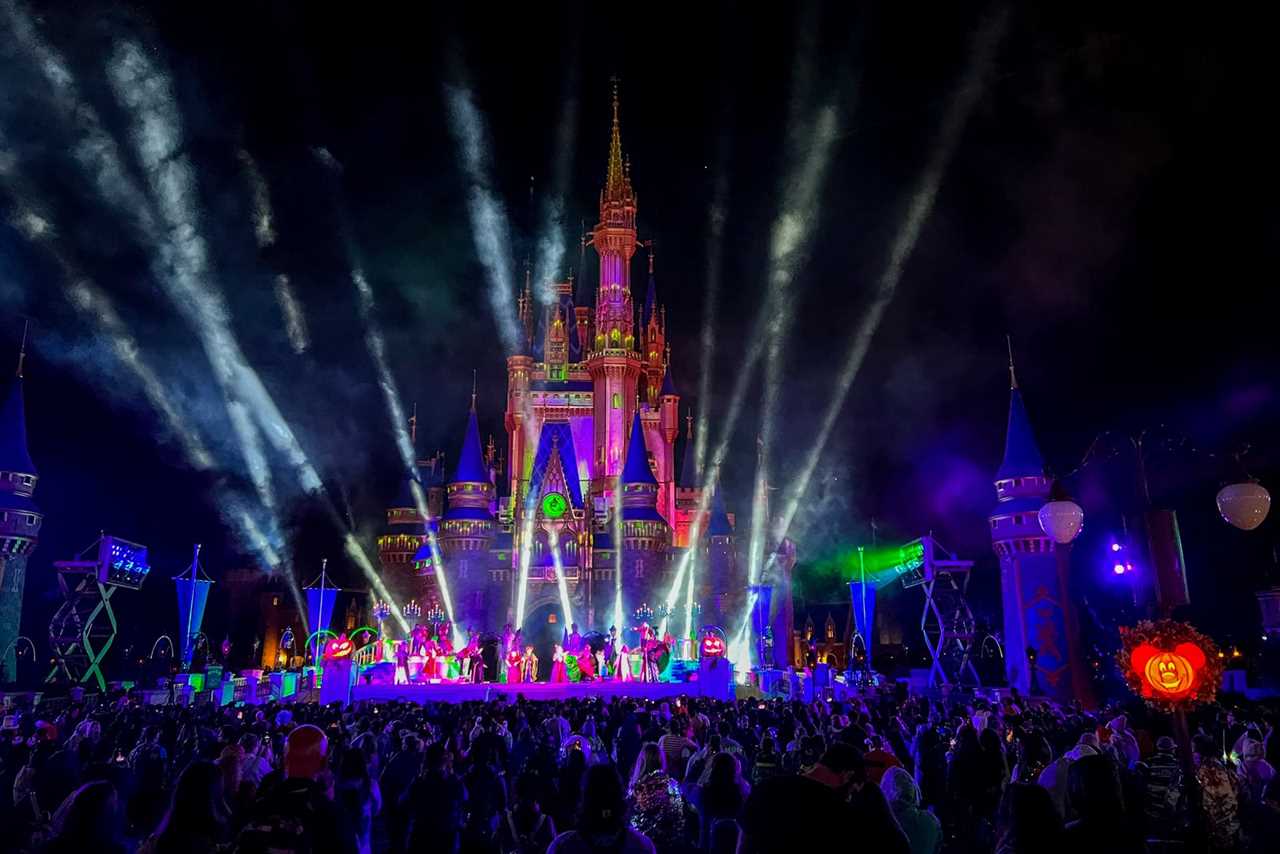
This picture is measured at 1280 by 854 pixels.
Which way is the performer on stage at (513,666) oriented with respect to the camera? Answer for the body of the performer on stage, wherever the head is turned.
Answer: toward the camera

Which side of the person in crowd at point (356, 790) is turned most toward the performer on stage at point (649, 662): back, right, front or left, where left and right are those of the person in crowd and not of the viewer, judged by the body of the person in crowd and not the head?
front

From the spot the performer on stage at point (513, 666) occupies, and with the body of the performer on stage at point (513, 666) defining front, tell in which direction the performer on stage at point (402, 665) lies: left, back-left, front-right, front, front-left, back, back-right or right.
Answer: right

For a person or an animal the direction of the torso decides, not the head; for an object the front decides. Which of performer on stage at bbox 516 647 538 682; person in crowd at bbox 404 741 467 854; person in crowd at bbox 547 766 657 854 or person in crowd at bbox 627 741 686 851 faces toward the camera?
the performer on stage

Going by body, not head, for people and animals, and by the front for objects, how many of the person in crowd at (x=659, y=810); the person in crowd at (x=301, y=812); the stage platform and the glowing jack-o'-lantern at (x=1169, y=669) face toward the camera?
2

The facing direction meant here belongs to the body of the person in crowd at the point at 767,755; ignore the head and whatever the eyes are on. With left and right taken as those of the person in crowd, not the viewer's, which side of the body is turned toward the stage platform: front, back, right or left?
front

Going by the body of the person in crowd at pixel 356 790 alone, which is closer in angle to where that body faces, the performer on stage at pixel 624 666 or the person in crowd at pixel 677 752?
the performer on stage

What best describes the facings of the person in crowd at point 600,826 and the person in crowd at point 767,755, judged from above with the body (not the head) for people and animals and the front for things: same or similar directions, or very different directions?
same or similar directions

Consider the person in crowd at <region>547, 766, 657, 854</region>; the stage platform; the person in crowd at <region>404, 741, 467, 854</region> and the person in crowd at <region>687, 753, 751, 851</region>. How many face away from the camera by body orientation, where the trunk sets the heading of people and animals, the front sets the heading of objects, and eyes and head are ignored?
3

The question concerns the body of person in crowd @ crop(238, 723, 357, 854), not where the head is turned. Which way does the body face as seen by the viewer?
away from the camera

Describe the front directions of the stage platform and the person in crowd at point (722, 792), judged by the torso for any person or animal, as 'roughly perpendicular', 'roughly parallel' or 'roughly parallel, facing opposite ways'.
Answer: roughly parallel, facing opposite ways

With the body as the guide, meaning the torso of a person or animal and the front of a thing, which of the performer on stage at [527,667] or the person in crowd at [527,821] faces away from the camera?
the person in crowd

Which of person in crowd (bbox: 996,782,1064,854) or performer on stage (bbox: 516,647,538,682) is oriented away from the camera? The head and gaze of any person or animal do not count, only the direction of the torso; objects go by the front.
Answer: the person in crowd

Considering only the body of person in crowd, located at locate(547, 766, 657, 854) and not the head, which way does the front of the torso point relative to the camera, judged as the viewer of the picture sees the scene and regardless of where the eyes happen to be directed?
away from the camera

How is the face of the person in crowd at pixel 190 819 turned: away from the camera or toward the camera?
away from the camera

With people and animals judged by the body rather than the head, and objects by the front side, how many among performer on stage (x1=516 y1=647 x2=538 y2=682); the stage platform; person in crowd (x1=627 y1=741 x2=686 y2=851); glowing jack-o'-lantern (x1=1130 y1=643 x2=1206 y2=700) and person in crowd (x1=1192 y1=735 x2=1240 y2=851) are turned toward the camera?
3

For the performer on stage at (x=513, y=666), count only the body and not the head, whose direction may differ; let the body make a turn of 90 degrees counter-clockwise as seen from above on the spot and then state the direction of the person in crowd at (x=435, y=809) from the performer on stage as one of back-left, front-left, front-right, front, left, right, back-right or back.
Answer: right

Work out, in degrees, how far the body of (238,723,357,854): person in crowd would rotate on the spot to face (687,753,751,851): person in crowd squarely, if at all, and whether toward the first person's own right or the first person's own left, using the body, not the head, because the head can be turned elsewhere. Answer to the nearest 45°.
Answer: approximately 90° to the first person's own right
